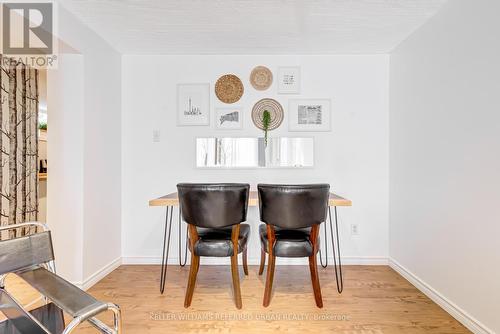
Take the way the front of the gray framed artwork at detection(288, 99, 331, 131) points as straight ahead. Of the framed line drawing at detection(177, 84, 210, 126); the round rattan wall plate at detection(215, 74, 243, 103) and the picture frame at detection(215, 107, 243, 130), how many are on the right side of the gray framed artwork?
3

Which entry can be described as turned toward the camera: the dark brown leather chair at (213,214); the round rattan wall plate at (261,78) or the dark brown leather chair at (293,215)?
the round rattan wall plate

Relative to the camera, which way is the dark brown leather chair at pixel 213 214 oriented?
away from the camera

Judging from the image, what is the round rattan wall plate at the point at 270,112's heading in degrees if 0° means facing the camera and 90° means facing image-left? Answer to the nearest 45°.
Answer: approximately 0°

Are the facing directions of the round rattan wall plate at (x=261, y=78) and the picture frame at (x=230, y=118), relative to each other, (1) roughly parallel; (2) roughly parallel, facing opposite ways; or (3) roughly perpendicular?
roughly parallel

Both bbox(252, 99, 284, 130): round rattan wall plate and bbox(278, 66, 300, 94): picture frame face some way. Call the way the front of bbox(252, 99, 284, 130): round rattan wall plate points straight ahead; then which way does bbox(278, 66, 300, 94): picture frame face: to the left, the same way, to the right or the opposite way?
the same way

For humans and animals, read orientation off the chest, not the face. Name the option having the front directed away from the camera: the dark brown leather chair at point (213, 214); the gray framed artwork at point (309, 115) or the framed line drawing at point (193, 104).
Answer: the dark brown leather chair

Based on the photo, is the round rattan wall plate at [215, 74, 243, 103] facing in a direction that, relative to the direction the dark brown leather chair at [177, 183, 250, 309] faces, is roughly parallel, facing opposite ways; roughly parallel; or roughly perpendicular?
roughly parallel, facing opposite ways

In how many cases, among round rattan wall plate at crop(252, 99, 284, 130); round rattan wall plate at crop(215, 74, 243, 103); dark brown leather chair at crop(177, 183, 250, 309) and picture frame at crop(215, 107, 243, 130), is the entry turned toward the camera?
3

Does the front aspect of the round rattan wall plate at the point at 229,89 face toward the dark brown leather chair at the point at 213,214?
yes

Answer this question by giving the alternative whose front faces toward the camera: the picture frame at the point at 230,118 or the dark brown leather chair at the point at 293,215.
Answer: the picture frame

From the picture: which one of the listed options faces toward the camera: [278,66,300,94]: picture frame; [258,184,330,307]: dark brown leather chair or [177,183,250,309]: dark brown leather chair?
the picture frame

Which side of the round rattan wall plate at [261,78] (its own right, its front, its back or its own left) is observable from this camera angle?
front

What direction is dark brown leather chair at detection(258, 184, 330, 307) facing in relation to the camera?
away from the camera

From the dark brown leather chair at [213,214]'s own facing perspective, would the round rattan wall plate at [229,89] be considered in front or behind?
in front

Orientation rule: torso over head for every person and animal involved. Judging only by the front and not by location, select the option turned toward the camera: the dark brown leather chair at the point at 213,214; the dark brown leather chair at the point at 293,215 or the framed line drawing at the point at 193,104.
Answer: the framed line drawing

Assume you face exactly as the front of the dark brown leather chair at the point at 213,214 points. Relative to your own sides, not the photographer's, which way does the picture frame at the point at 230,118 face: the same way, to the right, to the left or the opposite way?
the opposite way
